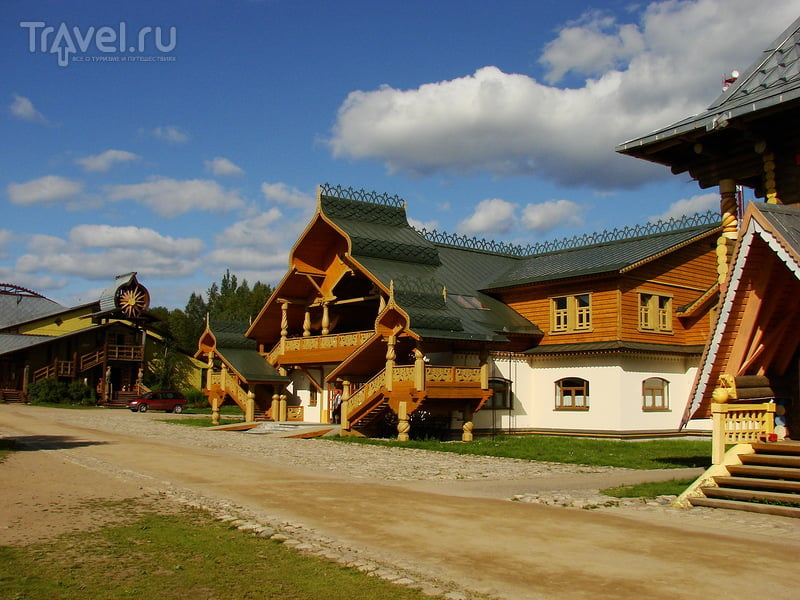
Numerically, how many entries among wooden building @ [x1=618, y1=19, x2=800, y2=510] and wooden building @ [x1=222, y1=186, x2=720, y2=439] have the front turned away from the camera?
0

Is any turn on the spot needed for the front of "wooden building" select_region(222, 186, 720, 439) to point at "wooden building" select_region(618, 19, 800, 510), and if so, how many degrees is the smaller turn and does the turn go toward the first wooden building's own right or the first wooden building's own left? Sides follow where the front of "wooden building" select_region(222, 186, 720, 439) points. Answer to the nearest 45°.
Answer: approximately 45° to the first wooden building's own left

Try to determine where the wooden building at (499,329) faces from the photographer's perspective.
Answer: facing the viewer and to the left of the viewer

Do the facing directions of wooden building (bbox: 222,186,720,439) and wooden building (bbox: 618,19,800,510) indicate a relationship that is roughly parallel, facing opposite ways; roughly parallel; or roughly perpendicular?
roughly parallel

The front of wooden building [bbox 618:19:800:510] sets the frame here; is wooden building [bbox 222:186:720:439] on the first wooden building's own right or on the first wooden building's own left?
on the first wooden building's own right

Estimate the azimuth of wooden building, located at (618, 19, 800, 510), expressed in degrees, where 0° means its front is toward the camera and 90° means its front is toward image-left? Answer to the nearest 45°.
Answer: approximately 45°
